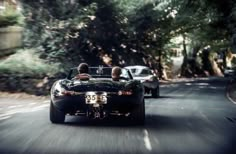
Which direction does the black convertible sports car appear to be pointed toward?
away from the camera

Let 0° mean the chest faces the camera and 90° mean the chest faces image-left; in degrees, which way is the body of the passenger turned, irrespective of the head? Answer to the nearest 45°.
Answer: approximately 180°
